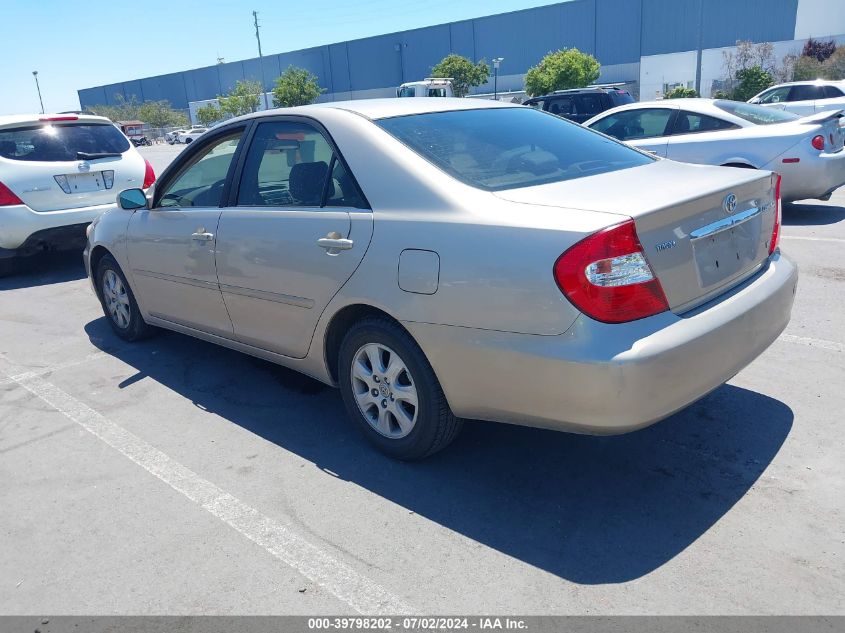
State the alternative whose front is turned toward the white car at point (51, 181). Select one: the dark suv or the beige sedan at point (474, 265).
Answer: the beige sedan

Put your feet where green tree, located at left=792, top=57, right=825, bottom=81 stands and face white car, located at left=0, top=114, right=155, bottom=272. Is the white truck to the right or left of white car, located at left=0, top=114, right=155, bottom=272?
right

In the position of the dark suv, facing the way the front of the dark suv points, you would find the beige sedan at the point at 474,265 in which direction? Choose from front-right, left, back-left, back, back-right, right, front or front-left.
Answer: back-left

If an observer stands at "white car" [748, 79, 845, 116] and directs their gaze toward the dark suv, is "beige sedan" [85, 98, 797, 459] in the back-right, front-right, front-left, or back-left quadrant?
front-left

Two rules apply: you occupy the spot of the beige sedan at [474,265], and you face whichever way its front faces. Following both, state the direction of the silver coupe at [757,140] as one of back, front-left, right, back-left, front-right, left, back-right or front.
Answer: right

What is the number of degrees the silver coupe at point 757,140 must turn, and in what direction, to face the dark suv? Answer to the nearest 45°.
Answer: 0° — it already faces it

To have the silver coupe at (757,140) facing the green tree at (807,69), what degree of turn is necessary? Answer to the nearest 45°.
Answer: approximately 45° to its right

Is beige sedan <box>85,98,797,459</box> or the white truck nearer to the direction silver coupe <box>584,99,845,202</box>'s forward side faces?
the white truck

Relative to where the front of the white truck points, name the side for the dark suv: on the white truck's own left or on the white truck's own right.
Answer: on the white truck's own left

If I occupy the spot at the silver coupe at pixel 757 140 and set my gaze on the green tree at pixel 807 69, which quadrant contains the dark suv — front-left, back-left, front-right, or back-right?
front-left

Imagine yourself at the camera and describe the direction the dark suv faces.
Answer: facing away from the viewer and to the left of the viewer

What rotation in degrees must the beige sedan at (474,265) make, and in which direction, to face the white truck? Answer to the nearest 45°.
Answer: approximately 45° to its right

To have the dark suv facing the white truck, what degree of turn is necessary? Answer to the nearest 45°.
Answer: approximately 45° to its right

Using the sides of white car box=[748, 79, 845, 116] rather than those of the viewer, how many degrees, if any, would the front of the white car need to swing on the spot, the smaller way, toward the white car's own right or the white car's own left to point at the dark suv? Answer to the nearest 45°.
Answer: approximately 45° to the white car's own left

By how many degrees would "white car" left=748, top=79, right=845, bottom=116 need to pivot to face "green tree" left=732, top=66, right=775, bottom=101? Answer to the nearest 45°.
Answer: approximately 90° to its right

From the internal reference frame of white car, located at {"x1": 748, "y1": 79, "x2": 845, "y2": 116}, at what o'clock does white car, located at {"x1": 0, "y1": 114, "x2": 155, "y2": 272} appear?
white car, located at {"x1": 0, "y1": 114, "x2": 155, "y2": 272} is roughly at 10 o'clock from white car, located at {"x1": 748, "y1": 79, "x2": 845, "y2": 116}.

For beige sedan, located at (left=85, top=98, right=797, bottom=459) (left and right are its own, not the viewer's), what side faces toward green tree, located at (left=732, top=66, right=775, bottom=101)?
right

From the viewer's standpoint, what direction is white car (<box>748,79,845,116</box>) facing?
to the viewer's left
